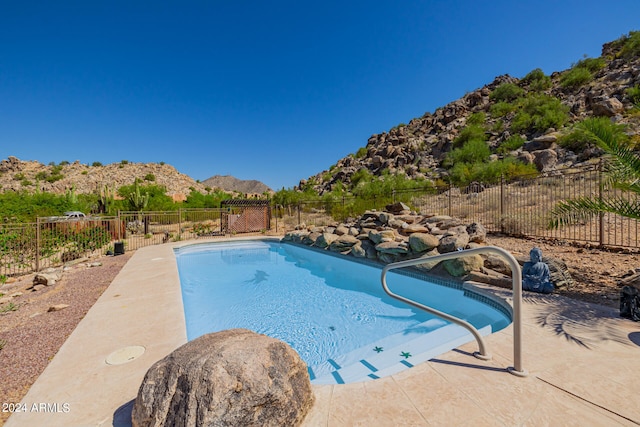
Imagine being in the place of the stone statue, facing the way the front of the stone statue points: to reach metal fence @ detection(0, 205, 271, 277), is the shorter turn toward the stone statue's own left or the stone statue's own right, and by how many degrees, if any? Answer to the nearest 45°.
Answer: approximately 45° to the stone statue's own right

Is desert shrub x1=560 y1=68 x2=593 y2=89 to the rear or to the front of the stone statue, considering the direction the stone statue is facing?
to the rear

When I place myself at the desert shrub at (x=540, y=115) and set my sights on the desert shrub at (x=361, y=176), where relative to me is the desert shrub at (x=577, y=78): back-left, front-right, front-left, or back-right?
back-right

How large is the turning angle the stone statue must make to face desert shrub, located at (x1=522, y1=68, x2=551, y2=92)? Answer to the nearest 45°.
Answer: approximately 135° to its right

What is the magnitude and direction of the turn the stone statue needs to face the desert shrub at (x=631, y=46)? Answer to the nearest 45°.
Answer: approximately 135° to its right

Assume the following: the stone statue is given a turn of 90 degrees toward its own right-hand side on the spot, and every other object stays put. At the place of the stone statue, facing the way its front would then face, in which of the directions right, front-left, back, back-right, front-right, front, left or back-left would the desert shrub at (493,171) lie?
front-right

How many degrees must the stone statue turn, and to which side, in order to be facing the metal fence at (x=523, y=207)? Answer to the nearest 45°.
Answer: approximately 135° to its right

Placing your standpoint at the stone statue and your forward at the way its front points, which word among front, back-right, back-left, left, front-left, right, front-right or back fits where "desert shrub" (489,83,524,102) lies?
back-right

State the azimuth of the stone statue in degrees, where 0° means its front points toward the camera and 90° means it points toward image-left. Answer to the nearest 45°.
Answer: approximately 45°

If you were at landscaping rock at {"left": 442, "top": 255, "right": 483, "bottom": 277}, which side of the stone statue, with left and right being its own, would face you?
right
